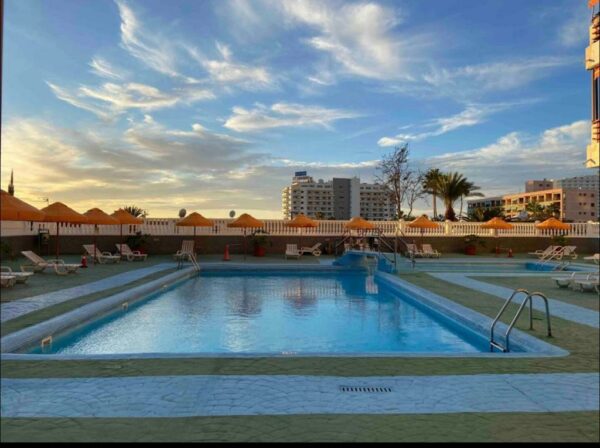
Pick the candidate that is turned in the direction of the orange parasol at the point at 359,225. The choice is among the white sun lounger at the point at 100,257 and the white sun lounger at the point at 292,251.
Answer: the white sun lounger at the point at 100,257

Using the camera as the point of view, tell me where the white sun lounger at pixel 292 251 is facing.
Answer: facing the viewer

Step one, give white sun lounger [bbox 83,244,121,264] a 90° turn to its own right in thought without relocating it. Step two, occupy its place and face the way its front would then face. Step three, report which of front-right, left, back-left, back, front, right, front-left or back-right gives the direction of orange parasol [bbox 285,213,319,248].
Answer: left

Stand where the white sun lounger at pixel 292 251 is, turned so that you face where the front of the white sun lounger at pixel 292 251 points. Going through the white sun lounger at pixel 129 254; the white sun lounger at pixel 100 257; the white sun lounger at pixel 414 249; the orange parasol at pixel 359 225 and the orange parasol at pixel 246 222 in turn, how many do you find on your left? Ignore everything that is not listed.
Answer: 2

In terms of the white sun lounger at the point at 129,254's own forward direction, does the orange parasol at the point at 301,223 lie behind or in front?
in front

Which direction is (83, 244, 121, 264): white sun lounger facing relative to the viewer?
to the viewer's right

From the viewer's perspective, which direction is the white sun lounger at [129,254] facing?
to the viewer's right

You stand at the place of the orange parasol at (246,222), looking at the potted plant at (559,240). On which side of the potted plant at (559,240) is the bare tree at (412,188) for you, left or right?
left

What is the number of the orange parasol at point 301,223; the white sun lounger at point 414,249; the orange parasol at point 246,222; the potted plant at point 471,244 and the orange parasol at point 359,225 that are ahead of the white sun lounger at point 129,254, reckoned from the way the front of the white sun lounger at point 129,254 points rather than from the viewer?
5

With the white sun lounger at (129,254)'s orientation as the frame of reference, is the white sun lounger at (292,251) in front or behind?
in front

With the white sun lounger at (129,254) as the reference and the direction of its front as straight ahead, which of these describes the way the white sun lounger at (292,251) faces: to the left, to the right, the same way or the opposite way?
to the right

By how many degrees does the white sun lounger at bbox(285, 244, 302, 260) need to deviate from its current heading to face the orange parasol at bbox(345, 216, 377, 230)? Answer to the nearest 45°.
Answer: approximately 90° to its left

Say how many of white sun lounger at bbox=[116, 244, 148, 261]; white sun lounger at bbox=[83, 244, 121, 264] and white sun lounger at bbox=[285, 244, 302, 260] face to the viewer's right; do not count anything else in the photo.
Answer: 2

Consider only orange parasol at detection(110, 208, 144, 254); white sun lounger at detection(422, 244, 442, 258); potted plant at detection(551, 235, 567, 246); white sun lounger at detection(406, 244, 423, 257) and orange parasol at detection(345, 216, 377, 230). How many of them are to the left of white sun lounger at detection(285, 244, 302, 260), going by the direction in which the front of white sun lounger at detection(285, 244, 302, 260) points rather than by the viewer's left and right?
4

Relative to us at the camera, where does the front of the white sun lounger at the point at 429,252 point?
facing the viewer and to the right of the viewer
